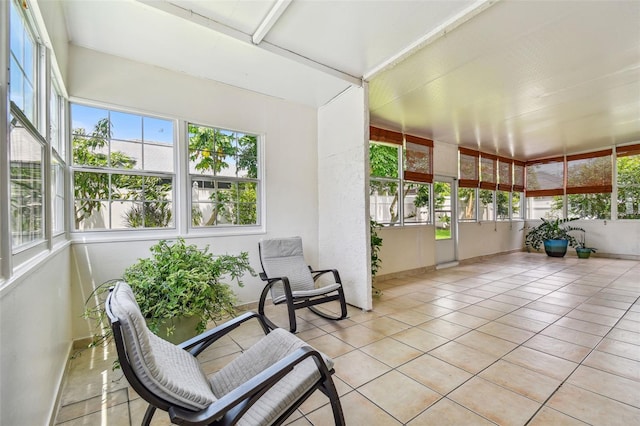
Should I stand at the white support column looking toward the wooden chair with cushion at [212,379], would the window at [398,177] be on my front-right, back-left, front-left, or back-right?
back-left

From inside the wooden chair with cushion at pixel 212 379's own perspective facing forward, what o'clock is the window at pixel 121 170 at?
The window is roughly at 8 o'clock from the wooden chair with cushion.

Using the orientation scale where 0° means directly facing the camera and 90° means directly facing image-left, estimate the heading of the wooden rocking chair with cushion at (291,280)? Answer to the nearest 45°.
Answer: approximately 315°

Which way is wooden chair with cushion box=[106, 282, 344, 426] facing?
to the viewer's right

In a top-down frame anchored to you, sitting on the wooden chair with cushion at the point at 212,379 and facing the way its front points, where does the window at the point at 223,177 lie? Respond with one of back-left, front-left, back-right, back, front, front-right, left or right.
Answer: left

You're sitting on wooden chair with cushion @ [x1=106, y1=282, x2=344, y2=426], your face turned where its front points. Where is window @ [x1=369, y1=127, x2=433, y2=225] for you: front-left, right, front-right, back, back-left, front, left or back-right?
front-left

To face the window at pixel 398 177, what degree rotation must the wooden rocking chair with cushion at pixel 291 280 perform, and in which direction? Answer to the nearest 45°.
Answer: approximately 90° to its left

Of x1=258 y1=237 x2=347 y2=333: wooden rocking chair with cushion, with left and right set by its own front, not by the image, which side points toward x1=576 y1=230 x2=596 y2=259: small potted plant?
left

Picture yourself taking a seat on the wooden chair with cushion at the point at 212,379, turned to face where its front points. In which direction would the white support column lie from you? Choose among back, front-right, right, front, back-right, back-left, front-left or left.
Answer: front-left

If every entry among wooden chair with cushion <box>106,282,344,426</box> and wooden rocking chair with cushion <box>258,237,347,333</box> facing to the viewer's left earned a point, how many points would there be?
0

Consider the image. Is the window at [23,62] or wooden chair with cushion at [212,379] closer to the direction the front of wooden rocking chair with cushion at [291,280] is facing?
the wooden chair with cushion

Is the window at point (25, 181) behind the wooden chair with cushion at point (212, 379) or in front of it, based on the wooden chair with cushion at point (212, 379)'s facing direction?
behind

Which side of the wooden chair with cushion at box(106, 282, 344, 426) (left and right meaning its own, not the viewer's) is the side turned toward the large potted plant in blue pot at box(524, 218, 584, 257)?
front
